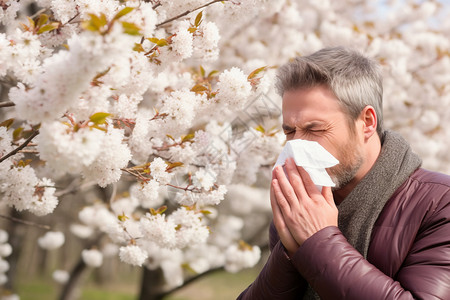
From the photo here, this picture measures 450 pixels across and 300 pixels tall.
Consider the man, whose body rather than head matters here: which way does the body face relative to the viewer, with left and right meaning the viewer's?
facing the viewer and to the left of the viewer

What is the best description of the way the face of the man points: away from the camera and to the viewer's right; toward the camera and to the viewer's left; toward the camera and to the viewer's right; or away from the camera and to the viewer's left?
toward the camera and to the viewer's left
